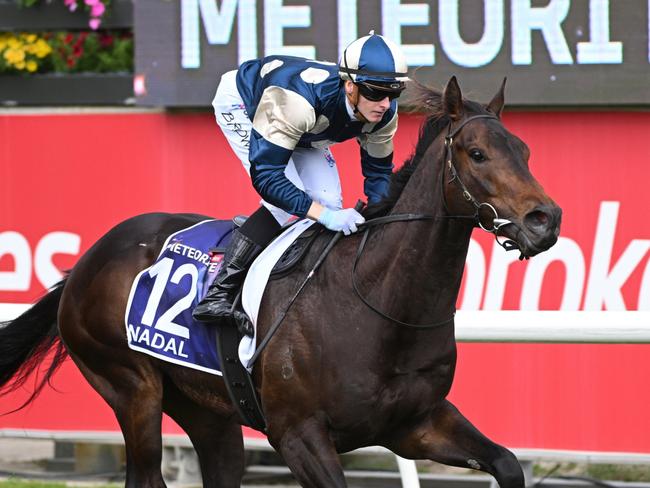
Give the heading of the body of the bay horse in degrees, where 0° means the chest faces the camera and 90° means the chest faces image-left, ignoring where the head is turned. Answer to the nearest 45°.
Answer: approximately 315°

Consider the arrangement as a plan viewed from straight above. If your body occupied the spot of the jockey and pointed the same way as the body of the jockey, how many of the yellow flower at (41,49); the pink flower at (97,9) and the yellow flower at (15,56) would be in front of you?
0

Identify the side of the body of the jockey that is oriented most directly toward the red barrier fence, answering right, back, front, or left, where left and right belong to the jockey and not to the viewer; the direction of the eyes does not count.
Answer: left

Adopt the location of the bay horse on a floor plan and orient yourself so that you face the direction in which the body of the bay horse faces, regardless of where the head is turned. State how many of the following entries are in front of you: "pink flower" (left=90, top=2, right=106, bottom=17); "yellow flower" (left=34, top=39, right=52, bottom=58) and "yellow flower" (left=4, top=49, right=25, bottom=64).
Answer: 0

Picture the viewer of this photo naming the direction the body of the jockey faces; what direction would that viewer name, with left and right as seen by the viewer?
facing the viewer and to the right of the viewer

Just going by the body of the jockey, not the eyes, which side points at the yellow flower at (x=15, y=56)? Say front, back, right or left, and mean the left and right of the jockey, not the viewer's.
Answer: back

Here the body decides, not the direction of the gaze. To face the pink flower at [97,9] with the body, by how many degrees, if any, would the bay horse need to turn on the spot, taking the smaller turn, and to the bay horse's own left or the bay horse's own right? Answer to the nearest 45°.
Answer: approximately 180°

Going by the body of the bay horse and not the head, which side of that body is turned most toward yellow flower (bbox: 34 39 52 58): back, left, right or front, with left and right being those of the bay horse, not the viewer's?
back

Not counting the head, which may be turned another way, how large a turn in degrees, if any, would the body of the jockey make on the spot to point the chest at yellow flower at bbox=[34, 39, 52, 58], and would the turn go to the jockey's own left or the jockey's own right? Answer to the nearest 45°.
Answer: approximately 180°
